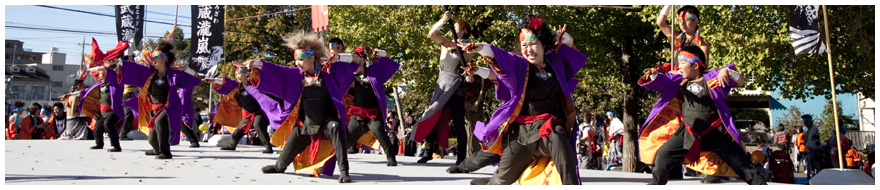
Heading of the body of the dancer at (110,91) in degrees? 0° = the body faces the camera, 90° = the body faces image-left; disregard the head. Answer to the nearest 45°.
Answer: approximately 45°

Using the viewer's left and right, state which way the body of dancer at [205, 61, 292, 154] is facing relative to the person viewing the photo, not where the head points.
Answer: facing the viewer and to the left of the viewer

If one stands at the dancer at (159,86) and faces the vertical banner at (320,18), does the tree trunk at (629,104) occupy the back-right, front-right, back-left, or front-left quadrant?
front-right

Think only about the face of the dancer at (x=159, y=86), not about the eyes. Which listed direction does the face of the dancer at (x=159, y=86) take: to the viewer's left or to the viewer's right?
to the viewer's left

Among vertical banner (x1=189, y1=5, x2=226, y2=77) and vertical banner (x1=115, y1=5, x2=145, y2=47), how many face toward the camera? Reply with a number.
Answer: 2

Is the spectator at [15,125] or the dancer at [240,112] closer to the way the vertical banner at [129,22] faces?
the dancer

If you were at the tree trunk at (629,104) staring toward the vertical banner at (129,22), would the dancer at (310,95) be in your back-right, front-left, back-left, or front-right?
front-left

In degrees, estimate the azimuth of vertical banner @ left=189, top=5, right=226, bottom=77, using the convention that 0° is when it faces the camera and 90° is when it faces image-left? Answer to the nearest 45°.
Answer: approximately 0°

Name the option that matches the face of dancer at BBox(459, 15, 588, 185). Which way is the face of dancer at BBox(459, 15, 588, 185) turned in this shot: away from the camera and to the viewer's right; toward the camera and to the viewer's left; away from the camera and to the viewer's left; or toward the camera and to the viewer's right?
toward the camera and to the viewer's left

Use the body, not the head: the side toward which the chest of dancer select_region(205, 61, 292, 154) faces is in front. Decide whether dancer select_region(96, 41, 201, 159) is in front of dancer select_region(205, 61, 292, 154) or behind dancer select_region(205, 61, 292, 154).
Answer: in front

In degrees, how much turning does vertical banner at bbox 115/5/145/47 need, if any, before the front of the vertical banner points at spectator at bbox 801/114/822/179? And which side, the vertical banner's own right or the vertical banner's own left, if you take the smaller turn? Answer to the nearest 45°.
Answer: approximately 45° to the vertical banner's own left

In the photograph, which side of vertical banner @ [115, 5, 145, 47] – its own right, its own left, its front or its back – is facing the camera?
front
